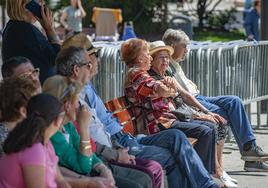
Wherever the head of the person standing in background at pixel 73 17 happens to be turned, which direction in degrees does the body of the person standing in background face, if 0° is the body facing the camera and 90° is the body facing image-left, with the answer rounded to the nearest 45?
approximately 315°

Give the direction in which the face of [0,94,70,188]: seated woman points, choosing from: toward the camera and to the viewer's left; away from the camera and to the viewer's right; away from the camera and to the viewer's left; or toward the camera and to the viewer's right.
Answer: away from the camera and to the viewer's right

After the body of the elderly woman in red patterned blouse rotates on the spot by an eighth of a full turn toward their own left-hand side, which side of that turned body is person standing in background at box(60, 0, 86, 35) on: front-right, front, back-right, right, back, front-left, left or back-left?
front-left

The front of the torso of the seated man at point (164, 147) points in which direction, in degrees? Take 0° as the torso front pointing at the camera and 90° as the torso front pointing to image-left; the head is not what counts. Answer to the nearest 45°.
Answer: approximately 270°

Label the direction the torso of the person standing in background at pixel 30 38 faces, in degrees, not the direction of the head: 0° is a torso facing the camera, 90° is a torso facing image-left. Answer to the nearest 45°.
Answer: approximately 270°

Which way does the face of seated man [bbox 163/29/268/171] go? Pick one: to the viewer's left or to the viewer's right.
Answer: to the viewer's right
